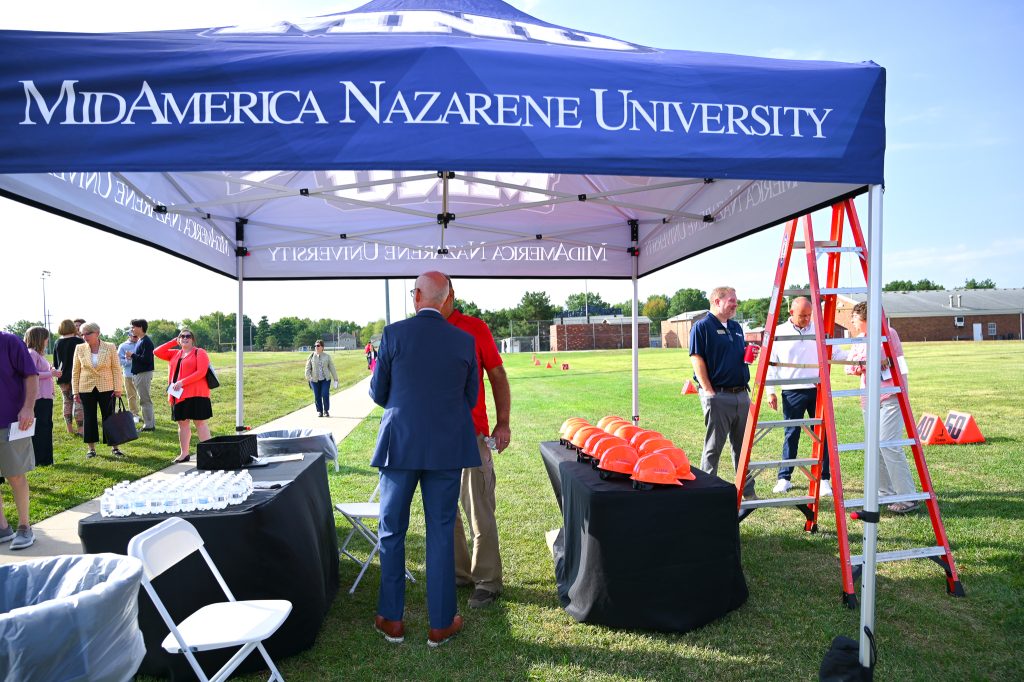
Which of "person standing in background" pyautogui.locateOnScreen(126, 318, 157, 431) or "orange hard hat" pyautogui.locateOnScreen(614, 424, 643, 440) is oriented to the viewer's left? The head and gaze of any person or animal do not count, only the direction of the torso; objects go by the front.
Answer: the person standing in background

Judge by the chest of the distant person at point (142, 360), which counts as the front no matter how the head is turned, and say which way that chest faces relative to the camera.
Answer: to the viewer's left

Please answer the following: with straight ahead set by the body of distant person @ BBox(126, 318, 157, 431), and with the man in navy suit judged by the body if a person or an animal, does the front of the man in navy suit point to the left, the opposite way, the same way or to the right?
to the right

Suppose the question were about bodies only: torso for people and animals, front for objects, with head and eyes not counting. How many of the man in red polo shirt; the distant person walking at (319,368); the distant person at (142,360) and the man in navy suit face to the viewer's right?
0

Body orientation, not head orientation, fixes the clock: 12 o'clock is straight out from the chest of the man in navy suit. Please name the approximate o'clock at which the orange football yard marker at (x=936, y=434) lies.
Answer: The orange football yard marker is roughly at 2 o'clock from the man in navy suit.

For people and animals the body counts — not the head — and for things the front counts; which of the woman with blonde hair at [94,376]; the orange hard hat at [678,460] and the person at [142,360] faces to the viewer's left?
the person

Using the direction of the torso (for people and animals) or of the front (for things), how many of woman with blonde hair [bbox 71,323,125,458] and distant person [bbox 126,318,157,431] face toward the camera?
1

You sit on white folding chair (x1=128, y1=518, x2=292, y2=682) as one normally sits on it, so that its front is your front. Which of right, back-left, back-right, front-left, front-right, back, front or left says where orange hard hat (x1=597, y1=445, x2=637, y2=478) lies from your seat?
front-left

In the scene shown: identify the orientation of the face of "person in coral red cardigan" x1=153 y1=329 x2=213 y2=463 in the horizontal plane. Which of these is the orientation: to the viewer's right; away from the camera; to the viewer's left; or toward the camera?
toward the camera

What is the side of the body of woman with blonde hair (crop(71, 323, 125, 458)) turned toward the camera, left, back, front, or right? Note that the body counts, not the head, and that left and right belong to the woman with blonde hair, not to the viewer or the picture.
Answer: front

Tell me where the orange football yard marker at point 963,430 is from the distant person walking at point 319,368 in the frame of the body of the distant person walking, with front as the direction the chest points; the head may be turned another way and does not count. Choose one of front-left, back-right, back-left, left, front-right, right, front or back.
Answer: front-left

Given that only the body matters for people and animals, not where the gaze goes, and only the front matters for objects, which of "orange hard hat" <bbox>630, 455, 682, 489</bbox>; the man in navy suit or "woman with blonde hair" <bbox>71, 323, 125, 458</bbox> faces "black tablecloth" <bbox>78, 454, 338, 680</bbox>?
the woman with blonde hair
